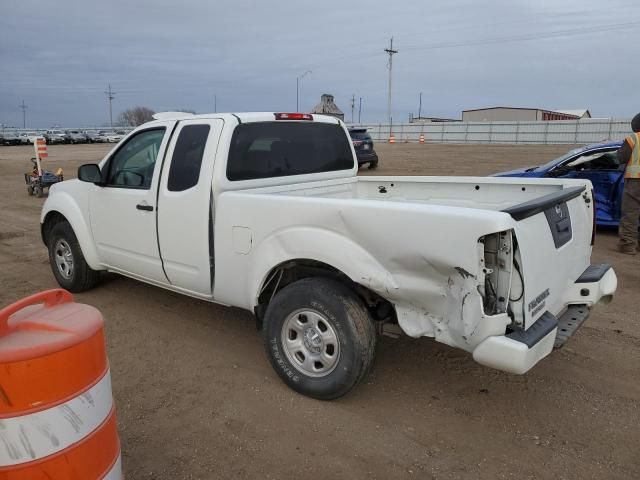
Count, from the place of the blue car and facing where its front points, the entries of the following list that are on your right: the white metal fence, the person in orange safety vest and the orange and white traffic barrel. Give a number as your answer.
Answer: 1

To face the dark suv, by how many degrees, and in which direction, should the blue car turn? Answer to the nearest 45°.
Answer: approximately 45° to its right

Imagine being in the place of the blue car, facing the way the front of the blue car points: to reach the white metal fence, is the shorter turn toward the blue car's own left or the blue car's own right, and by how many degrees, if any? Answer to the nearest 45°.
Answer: approximately 90° to the blue car's own right

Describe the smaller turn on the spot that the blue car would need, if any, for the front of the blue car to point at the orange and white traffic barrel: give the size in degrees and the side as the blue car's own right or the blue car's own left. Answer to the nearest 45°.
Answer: approximately 90° to the blue car's own left

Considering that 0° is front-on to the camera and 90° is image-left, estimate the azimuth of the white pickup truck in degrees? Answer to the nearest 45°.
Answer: approximately 135°

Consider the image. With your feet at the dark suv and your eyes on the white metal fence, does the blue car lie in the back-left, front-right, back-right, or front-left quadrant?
back-right

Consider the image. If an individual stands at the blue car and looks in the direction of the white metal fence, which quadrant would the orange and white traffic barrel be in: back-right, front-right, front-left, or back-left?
back-left

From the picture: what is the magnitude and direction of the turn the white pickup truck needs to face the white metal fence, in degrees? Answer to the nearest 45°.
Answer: approximately 45° to its right

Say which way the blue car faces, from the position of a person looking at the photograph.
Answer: facing to the left of the viewer
